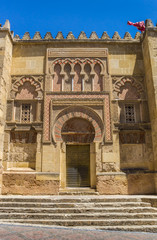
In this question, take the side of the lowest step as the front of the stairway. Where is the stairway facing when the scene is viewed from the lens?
facing the viewer
